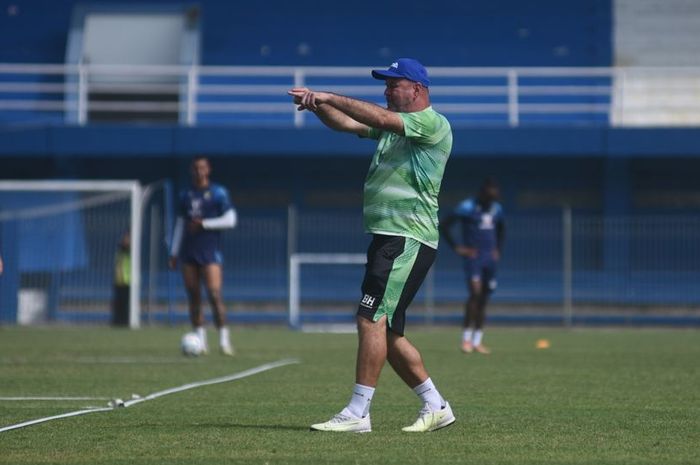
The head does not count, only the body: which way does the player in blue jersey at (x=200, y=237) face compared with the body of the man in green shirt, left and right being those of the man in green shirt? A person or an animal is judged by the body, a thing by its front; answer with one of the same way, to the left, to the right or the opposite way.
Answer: to the left

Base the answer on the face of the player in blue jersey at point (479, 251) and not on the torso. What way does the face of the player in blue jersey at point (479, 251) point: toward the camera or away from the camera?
toward the camera

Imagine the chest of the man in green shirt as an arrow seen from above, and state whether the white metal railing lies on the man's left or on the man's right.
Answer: on the man's right

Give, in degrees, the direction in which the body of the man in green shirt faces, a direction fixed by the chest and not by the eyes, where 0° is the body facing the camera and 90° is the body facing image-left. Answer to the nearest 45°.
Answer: approximately 90°

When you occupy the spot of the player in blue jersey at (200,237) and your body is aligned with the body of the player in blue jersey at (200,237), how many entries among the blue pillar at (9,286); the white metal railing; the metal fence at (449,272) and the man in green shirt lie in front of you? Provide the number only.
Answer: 1

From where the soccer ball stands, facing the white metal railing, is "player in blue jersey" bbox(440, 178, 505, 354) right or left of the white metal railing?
right

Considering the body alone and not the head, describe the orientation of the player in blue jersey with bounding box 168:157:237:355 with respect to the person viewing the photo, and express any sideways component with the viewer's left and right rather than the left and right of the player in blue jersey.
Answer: facing the viewer

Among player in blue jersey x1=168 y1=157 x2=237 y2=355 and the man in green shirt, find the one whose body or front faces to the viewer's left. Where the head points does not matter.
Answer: the man in green shirt

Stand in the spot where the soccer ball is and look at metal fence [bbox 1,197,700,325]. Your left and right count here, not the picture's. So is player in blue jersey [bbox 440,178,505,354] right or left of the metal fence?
right

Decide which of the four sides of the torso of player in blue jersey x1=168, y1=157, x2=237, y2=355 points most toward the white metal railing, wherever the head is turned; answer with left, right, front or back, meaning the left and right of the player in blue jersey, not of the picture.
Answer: back

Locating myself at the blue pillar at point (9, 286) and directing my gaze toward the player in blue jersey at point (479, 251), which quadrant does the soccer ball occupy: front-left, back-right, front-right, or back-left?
front-right

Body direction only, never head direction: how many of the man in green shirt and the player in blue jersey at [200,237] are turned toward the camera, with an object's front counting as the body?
1

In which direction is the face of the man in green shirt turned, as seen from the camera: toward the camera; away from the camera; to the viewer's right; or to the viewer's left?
to the viewer's left
